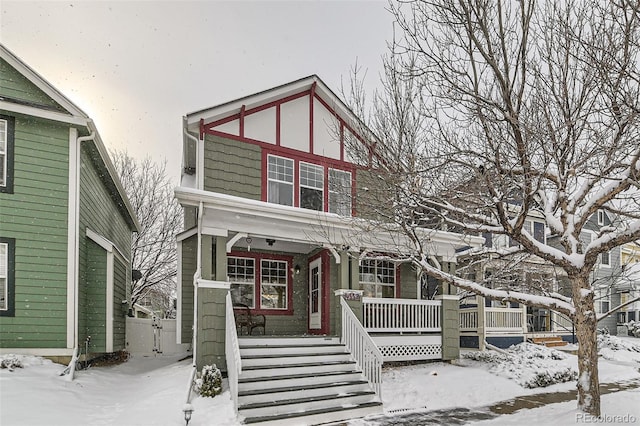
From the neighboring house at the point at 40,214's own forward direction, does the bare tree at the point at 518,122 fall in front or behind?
in front

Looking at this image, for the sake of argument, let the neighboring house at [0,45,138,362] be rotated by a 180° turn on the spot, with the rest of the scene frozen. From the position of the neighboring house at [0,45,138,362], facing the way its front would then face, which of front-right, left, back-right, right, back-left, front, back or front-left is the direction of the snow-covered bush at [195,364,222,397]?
back-right

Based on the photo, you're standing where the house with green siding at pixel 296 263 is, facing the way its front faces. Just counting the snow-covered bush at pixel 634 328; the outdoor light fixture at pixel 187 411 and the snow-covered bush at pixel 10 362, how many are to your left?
1

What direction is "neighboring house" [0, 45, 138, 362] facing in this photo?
toward the camera

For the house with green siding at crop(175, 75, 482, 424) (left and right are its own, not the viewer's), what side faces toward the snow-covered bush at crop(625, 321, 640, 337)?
left

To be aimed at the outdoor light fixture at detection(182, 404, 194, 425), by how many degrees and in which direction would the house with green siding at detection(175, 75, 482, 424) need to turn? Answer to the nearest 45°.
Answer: approximately 45° to its right

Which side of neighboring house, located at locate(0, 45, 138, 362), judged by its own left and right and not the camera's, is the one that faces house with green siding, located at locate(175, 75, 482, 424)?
left

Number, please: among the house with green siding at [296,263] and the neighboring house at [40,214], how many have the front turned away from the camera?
0

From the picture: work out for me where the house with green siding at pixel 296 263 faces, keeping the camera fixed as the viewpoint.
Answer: facing the viewer and to the right of the viewer
